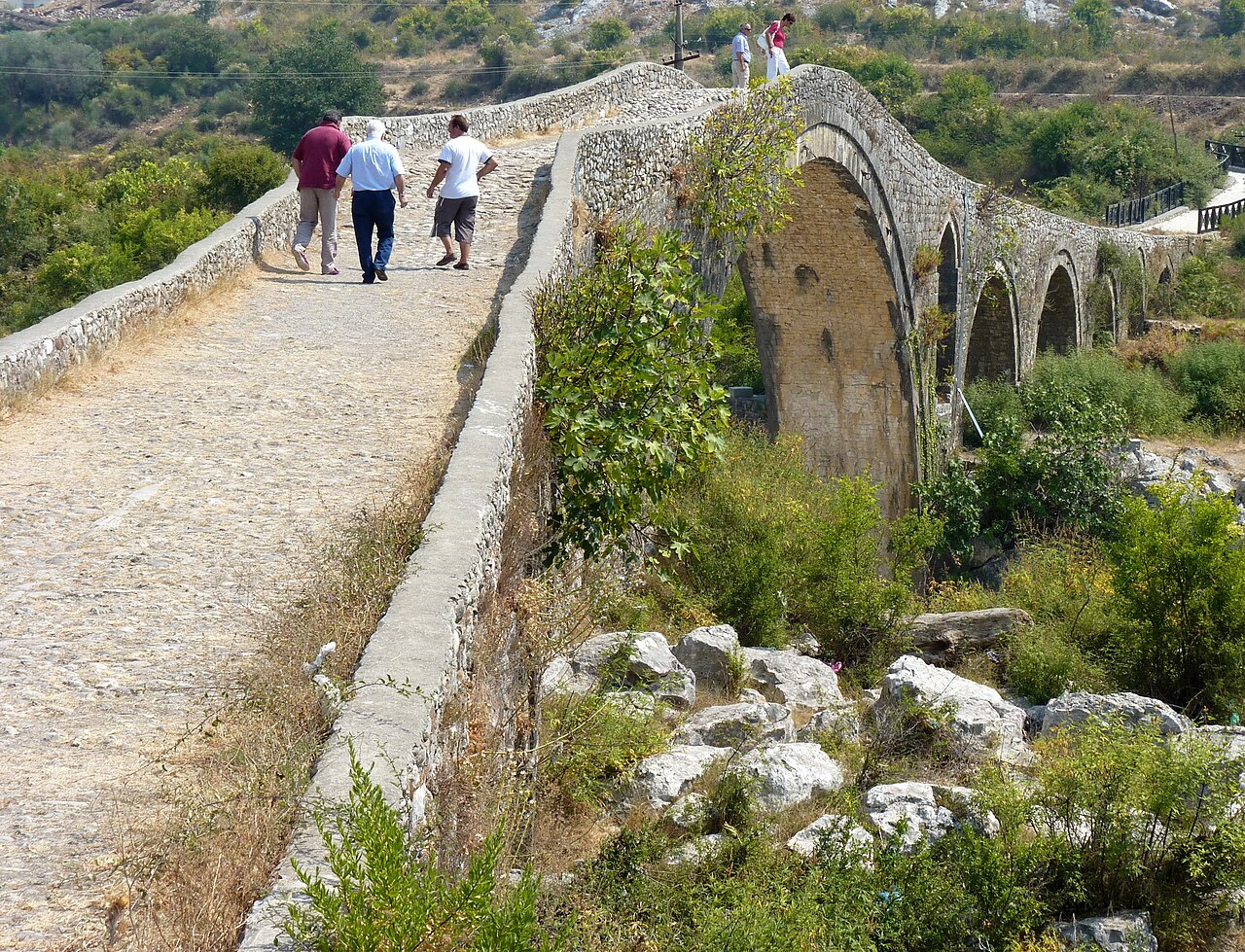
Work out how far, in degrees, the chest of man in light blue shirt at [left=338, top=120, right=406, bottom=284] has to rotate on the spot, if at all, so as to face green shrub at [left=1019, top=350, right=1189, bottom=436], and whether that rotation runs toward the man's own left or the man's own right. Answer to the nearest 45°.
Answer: approximately 45° to the man's own right

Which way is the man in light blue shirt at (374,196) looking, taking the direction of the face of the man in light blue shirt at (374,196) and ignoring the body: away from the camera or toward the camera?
away from the camera

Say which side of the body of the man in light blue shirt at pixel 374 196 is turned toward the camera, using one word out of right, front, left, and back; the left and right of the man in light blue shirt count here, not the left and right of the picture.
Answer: back

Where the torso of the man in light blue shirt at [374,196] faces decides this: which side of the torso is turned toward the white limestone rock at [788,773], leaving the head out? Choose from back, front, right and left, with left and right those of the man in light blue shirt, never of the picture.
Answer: back

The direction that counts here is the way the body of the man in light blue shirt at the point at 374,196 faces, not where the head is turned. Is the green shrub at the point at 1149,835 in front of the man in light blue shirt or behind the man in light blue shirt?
behind

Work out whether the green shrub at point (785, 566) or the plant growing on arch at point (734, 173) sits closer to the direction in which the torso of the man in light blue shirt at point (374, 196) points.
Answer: the plant growing on arch

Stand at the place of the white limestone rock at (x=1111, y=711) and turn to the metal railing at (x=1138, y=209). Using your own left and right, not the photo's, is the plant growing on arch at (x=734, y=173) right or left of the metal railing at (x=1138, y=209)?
left

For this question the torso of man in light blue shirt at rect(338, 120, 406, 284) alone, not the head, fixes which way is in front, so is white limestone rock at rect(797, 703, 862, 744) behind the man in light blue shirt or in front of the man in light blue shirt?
behind

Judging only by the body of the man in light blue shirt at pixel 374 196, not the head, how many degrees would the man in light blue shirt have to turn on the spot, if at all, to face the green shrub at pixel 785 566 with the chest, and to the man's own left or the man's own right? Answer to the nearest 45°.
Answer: approximately 90° to the man's own right

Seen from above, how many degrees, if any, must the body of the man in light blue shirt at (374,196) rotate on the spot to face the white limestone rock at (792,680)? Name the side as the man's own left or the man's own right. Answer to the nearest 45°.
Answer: approximately 135° to the man's own right

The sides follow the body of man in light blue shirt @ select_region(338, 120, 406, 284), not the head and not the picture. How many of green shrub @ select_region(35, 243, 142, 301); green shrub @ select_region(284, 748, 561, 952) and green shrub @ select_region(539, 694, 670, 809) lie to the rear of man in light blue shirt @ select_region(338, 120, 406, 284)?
2

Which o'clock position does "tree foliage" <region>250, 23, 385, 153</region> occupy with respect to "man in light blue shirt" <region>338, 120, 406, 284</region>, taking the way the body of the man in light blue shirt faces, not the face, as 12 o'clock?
The tree foliage is roughly at 12 o'clock from the man in light blue shirt.

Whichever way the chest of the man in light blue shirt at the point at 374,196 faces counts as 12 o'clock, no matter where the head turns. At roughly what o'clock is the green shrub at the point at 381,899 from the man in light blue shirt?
The green shrub is roughly at 6 o'clock from the man in light blue shirt.
